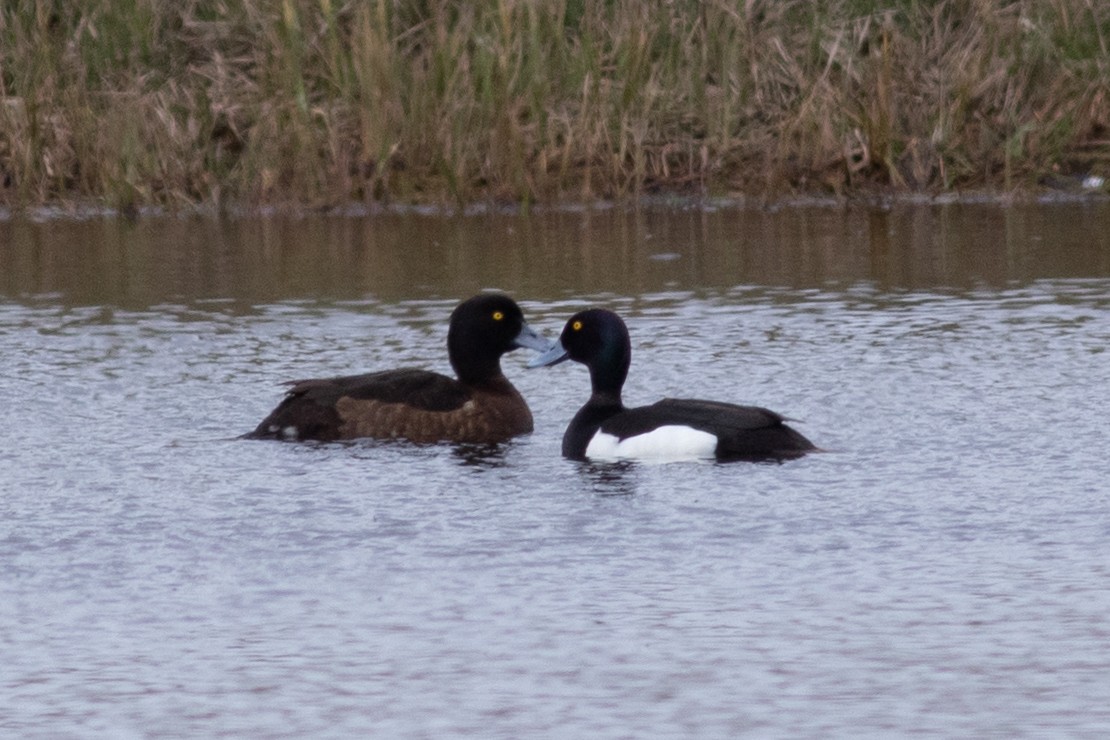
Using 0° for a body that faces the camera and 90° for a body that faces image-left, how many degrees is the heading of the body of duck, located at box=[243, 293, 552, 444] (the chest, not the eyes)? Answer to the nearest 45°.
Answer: approximately 270°

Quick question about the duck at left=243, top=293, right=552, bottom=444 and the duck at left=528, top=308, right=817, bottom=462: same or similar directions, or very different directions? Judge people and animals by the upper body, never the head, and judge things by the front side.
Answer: very different directions

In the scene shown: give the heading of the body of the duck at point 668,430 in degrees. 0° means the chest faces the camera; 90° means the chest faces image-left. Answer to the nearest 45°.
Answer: approximately 90°

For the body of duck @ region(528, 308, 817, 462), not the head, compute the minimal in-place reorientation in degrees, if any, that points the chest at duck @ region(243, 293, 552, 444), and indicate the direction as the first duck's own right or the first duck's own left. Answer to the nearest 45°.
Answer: approximately 45° to the first duck's own right

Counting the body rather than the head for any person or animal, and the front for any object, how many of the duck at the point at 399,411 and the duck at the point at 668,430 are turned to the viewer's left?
1
